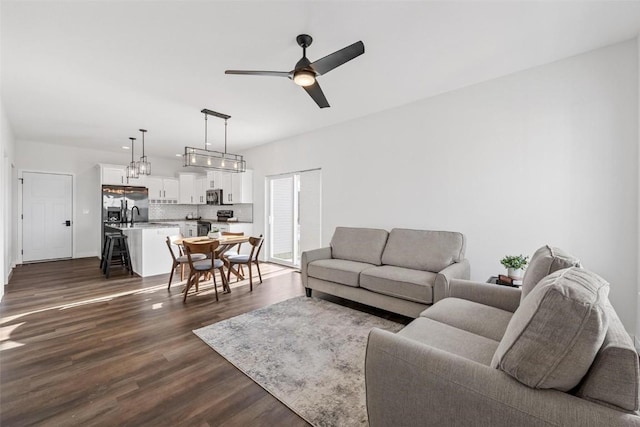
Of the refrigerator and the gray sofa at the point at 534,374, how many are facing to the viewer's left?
1

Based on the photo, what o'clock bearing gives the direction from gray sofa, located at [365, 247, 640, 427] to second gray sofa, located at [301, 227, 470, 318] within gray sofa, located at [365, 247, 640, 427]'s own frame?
The second gray sofa is roughly at 2 o'clock from the gray sofa.

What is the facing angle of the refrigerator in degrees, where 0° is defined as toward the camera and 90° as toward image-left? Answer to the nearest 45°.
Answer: approximately 0°

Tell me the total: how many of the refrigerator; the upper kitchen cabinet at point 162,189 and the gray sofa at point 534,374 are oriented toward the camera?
2

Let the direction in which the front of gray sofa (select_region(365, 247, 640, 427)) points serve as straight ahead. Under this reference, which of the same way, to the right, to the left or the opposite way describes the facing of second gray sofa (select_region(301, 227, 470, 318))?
to the left

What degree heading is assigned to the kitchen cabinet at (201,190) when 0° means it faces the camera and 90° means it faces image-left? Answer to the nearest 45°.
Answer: approximately 45°

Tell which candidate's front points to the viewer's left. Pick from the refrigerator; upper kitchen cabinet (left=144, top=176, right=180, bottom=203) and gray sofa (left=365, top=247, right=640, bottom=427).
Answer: the gray sofa

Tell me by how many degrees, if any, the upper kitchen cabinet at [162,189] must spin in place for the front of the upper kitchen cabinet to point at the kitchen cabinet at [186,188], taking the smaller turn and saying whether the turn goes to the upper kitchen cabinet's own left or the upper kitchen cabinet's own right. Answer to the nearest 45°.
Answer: approximately 90° to the upper kitchen cabinet's own left

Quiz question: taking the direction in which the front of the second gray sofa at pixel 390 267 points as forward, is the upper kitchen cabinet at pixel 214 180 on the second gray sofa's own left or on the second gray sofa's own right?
on the second gray sofa's own right

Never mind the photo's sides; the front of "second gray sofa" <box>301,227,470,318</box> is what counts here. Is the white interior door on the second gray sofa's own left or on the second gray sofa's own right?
on the second gray sofa's own right

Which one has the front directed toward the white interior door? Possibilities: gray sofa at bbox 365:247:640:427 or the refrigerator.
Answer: the gray sofa

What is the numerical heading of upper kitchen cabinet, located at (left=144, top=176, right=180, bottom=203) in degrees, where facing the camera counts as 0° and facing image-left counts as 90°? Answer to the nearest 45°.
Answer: approximately 0°

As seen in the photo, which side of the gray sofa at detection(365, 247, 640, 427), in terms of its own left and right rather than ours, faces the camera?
left
